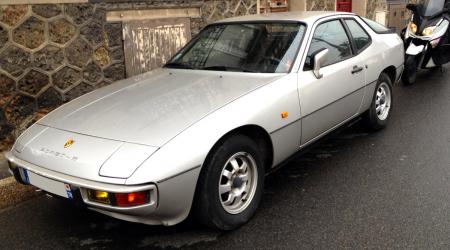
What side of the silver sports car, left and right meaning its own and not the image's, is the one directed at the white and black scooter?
back

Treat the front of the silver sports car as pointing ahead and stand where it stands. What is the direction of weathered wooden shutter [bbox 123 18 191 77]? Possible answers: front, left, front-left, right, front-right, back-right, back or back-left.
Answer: back-right

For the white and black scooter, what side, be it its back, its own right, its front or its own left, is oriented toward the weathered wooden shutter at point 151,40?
front

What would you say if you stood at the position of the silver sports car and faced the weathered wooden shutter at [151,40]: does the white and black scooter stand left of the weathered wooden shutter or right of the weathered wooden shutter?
right

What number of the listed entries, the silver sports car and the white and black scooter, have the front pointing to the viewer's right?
0

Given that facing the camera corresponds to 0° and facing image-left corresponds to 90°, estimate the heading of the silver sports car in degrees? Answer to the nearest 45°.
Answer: approximately 45°

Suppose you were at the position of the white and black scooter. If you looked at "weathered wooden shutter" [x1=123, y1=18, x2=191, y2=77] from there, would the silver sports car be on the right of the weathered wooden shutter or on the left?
left

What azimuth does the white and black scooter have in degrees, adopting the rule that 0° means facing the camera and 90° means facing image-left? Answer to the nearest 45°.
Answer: approximately 45°
